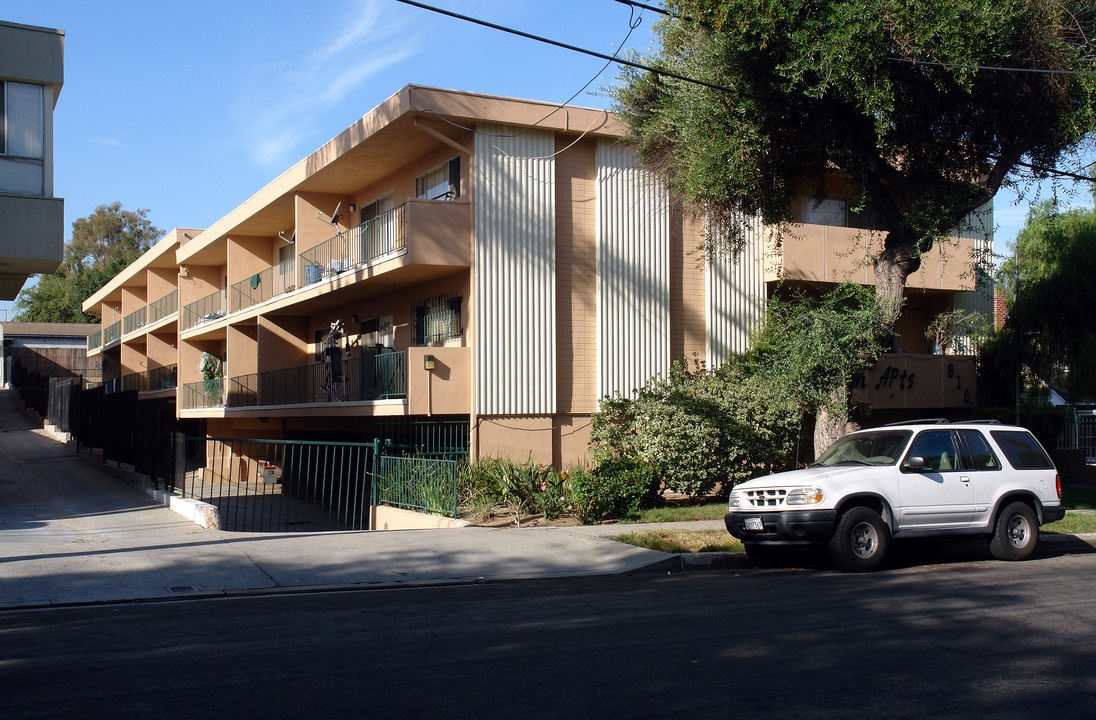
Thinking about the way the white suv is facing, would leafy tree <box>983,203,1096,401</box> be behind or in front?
behind

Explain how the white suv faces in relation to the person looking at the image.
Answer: facing the viewer and to the left of the viewer

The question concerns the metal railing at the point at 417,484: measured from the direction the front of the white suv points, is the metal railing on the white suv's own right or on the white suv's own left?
on the white suv's own right

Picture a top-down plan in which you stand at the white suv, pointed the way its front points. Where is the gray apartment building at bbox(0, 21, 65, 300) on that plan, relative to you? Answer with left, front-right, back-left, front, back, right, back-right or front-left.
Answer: front-right

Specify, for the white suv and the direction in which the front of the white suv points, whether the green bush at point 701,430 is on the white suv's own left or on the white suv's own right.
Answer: on the white suv's own right

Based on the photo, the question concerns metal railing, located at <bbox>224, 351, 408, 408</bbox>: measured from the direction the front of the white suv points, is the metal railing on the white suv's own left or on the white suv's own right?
on the white suv's own right

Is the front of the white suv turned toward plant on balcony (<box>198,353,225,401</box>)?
no

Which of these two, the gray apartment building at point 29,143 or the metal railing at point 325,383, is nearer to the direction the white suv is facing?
the gray apartment building

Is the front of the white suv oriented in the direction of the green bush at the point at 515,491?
no

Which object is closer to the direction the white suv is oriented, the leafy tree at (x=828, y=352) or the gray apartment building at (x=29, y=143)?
the gray apartment building

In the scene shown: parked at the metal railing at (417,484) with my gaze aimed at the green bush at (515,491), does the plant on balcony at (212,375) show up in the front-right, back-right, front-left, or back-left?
back-left
